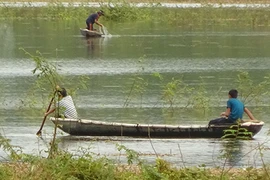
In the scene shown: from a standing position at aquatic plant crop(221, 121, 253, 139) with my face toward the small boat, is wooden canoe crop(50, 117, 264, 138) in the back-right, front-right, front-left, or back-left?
front-left

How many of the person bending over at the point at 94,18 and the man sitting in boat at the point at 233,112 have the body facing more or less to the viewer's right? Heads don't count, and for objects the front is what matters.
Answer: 1

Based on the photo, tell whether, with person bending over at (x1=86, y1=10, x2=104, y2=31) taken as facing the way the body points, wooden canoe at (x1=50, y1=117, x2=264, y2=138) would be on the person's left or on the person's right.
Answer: on the person's right

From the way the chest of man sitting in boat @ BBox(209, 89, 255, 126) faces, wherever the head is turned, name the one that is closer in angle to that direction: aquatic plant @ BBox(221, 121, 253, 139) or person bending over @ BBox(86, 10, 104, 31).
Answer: the person bending over

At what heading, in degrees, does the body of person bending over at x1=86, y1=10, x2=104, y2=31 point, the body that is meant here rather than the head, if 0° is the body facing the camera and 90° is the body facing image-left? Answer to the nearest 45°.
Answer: approximately 270°

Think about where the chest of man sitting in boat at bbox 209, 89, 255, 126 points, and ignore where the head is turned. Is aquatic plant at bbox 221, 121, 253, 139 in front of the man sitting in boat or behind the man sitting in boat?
behind

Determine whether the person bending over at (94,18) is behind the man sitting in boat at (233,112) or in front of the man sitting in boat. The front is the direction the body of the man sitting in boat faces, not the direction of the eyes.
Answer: in front

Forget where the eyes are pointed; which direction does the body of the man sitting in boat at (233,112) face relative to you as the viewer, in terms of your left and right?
facing away from the viewer and to the left of the viewer

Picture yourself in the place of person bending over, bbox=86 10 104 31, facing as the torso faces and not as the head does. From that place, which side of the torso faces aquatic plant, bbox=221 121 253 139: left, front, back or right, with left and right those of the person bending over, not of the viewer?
right

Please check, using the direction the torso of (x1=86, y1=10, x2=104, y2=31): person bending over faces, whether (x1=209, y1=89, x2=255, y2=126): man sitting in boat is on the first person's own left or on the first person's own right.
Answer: on the first person's own right
